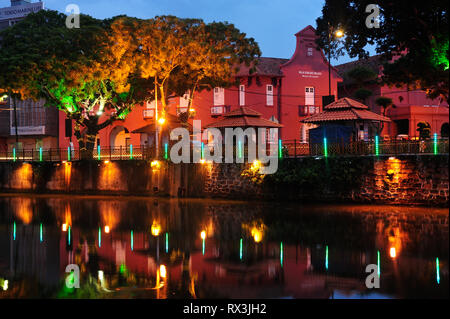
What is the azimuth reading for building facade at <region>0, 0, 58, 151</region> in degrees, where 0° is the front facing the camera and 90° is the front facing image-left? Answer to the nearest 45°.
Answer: approximately 0°

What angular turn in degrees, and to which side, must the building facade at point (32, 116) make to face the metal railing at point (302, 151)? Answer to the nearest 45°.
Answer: approximately 45° to its left

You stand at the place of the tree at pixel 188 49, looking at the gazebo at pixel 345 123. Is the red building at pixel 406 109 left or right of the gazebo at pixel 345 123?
left

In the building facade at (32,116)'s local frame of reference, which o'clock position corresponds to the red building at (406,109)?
The red building is roughly at 10 o'clock from the building facade.
